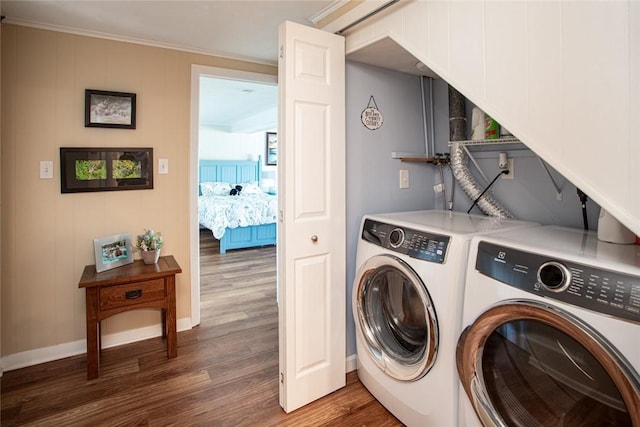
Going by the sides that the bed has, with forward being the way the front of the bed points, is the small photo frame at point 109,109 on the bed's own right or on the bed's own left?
on the bed's own right

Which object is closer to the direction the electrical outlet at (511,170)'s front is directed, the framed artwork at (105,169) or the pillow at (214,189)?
the framed artwork

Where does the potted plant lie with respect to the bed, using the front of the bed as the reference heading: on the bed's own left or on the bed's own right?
on the bed's own right

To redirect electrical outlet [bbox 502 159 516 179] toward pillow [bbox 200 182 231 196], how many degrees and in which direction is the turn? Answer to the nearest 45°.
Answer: approximately 135° to its right

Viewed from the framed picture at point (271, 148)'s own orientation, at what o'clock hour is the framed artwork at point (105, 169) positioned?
The framed artwork is roughly at 2 o'clock from the framed picture.

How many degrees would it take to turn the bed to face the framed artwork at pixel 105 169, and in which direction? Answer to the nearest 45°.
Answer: approximately 45° to its right

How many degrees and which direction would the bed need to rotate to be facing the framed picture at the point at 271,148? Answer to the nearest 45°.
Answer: approximately 135° to its left

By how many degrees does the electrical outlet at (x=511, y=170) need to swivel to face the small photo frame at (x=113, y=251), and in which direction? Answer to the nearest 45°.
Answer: approximately 90° to its right

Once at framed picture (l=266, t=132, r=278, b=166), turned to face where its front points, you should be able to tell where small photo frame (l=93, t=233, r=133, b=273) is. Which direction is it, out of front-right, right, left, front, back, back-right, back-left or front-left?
front-right
